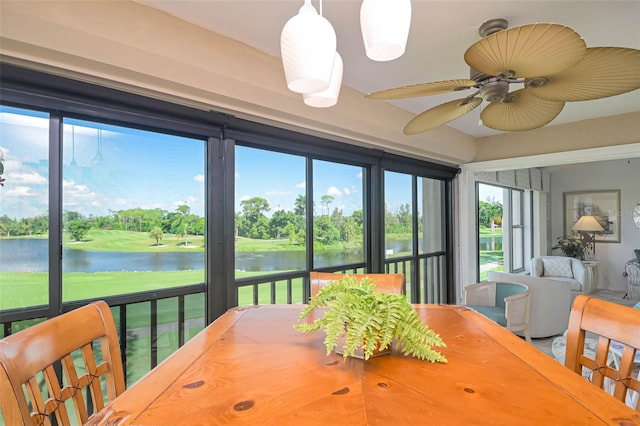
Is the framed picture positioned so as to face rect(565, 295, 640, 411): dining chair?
yes

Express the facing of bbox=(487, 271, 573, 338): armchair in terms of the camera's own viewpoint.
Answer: facing away from the viewer and to the right of the viewer

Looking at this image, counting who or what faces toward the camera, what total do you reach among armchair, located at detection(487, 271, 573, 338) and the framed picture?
1

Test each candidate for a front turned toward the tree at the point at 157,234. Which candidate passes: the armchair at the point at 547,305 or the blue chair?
the blue chair

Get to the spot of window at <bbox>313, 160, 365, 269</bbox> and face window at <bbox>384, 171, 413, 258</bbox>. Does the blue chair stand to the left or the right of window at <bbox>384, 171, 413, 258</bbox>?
right

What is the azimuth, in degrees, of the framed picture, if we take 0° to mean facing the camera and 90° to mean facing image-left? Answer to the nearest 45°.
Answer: approximately 0°

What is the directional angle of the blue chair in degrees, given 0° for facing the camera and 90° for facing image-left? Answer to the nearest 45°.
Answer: approximately 45°

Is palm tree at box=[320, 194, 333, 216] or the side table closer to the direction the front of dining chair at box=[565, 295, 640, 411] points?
the palm tree
